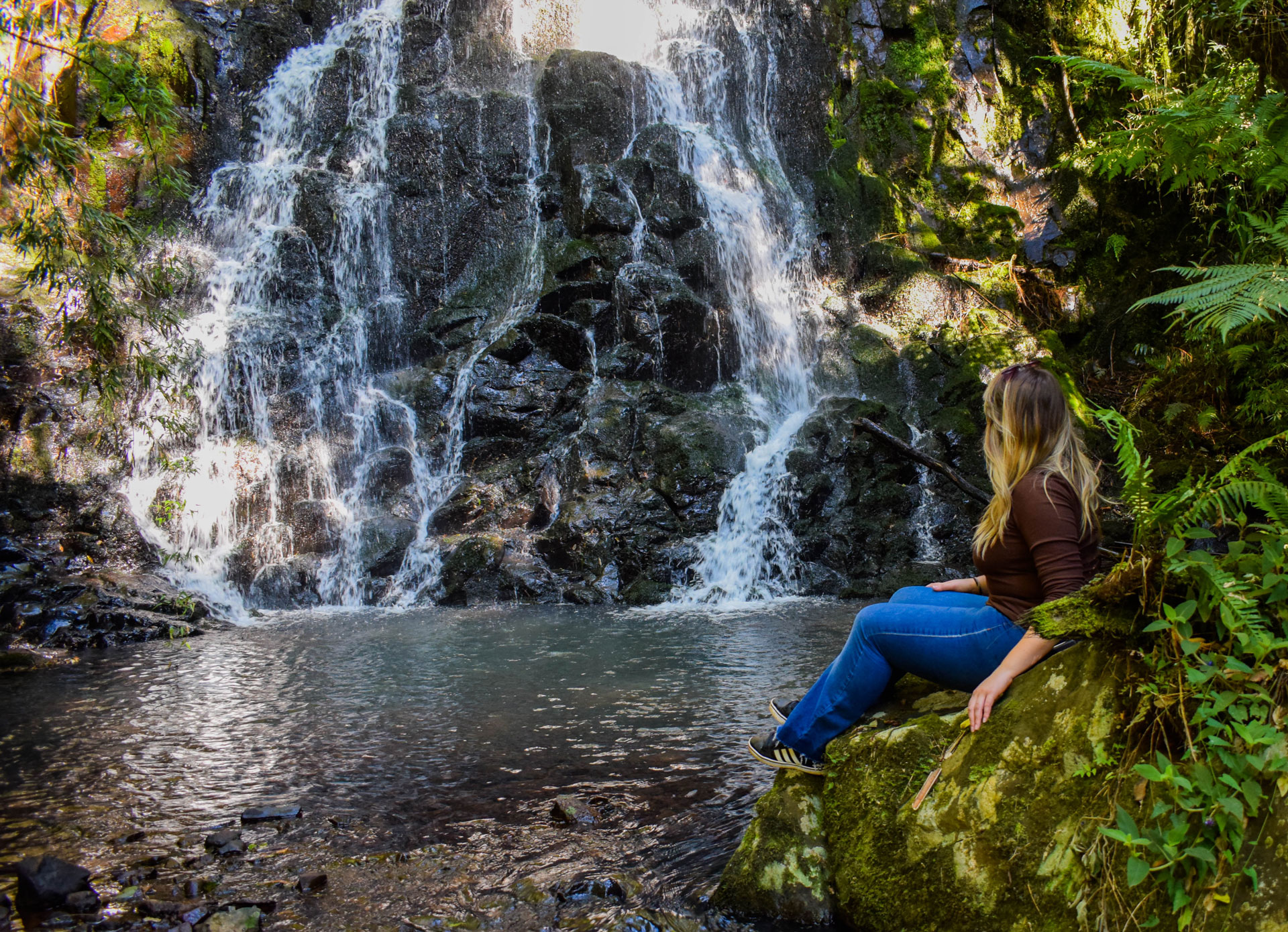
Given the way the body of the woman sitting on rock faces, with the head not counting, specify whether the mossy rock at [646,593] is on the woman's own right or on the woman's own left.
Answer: on the woman's own right

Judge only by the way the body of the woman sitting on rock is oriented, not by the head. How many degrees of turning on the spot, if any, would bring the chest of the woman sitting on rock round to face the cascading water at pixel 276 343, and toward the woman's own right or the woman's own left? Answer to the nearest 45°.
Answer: approximately 45° to the woman's own right

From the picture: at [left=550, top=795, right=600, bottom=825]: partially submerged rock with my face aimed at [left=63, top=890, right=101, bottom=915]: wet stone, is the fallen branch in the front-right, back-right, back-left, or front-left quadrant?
back-right

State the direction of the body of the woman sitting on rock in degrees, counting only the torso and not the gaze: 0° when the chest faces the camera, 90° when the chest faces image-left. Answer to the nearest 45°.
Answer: approximately 90°

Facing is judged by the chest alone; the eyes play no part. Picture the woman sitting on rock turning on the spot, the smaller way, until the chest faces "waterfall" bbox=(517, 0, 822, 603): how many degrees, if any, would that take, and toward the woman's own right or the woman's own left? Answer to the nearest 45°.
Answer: approximately 90° to the woman's own right

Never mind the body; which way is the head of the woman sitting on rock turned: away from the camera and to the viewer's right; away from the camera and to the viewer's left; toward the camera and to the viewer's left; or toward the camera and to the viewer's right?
away from the camera and to the viewer's left

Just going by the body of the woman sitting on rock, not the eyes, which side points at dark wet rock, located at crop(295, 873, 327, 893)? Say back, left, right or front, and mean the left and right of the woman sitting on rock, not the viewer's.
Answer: front

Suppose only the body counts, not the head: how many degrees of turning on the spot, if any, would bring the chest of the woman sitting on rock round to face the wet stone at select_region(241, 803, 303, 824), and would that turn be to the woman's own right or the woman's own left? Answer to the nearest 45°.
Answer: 0° — they already face it

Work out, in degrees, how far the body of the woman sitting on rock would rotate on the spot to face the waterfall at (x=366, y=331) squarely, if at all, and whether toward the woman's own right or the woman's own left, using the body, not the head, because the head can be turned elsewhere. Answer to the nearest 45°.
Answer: approximately 45° to the woman's own right

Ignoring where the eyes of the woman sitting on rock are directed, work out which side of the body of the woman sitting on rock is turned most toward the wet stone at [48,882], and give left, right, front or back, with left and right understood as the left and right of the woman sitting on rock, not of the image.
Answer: front

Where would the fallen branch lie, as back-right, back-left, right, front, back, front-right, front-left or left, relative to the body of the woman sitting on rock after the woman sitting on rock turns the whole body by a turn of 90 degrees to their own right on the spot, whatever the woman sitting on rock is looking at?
front

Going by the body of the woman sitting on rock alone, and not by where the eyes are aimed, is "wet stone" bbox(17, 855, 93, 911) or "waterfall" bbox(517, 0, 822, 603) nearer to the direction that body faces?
the wet stone
